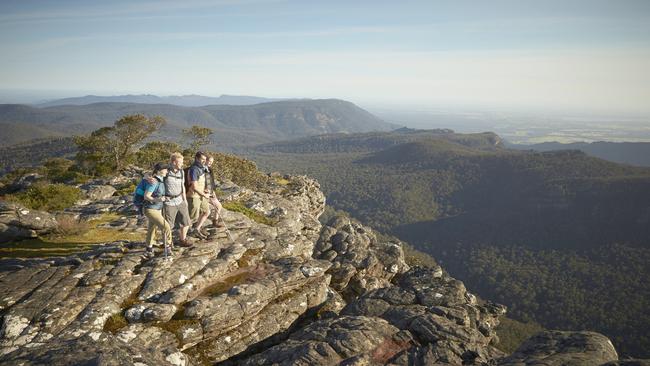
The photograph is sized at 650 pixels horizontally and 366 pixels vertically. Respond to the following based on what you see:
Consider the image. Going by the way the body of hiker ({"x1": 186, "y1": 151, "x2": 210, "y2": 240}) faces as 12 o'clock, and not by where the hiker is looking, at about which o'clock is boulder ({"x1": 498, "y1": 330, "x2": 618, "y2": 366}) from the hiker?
The boulder is roughly at 12 o'clock from the hiker.

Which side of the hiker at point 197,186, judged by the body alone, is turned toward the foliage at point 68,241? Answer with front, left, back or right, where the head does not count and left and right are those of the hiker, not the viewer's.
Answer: back

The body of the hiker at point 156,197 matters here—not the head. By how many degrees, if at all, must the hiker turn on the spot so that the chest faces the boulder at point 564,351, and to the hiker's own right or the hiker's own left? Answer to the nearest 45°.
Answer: approximately 45° to the hiker's own right

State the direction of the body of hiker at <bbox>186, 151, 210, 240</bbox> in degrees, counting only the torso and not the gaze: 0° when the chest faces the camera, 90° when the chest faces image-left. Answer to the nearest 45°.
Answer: approximately 315°

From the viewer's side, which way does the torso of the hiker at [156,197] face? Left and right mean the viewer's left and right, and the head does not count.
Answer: facing to the right of the viewer

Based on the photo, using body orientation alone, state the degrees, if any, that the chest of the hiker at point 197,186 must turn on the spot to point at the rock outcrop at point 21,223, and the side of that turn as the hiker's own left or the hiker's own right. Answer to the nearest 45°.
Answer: approximately 180°

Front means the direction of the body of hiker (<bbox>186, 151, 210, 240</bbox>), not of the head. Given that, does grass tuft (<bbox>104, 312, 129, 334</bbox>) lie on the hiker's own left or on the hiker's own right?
on the hiker's own right
